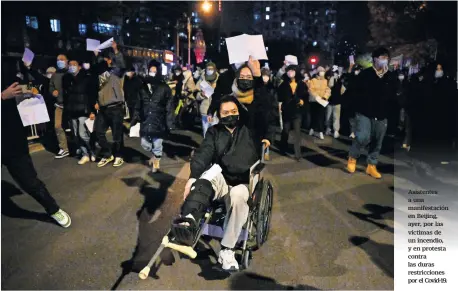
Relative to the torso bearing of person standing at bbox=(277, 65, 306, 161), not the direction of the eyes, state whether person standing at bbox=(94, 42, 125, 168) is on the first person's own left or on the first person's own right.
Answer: on the first person's own right

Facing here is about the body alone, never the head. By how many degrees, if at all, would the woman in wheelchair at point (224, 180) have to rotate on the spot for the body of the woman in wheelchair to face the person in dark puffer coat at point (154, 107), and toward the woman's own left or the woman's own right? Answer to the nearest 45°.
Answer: approximately 180°

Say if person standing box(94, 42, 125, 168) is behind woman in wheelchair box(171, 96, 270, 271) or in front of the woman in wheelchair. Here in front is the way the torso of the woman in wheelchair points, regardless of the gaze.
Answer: behind

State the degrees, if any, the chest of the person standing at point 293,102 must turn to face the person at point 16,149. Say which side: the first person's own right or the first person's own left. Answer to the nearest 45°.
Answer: approximately 45° to the first person's own right

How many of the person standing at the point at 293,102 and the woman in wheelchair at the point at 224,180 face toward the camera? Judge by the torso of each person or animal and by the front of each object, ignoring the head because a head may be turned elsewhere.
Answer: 2

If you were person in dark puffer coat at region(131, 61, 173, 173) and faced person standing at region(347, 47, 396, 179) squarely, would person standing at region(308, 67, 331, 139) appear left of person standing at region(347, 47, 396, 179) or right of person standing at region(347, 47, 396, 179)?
left

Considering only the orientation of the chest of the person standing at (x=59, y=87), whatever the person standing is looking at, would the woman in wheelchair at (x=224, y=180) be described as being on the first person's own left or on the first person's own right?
on the first person's own left

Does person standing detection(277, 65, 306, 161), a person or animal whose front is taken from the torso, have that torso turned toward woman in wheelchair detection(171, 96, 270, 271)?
yes

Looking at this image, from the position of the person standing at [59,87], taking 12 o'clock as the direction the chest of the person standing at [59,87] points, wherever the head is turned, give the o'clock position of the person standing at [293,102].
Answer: the person standing at [293,102] is roughly at 8 o'clock from the person standing at [59,87].

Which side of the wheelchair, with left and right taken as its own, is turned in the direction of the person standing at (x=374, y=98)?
back

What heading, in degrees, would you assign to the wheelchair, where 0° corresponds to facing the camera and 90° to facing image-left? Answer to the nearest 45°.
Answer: approximately 45°

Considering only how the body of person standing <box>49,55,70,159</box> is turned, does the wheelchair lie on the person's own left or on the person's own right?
on the person's own left

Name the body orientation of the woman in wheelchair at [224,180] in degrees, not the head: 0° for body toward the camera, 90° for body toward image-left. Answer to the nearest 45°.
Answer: approximately 0°
